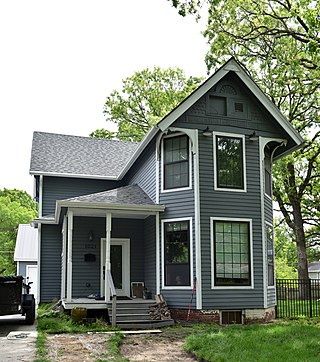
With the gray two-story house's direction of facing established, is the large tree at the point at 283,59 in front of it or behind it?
behind

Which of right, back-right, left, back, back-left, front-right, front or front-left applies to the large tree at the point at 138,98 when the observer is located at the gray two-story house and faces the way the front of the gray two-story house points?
back

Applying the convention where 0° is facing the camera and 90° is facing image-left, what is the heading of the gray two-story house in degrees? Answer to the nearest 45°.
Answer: approximately 0°

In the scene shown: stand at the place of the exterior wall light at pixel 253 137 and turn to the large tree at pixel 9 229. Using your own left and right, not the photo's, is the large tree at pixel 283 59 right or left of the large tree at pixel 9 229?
right

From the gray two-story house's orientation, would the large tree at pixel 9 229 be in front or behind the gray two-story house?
behind
